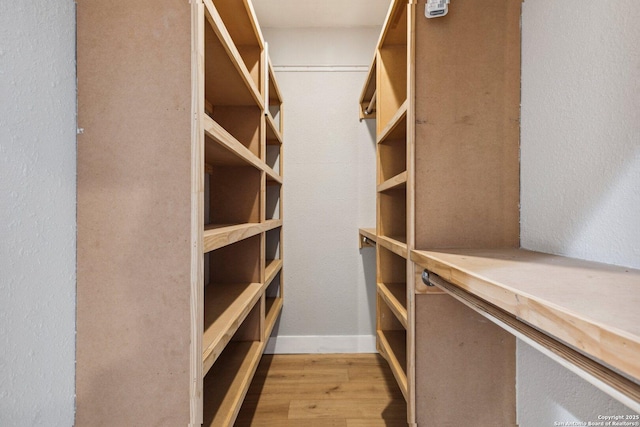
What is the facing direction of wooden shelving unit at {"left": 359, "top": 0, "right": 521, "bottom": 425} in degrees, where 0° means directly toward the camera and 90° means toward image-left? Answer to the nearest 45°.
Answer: approximately 90°

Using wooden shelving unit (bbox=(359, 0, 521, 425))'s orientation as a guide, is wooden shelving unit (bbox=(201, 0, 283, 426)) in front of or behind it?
in front

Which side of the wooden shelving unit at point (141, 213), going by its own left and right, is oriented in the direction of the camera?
right
